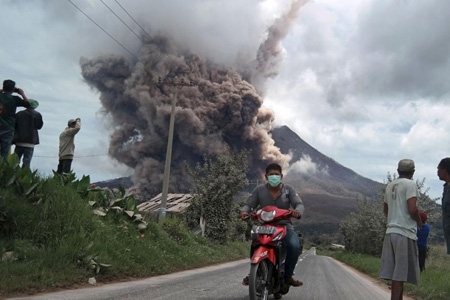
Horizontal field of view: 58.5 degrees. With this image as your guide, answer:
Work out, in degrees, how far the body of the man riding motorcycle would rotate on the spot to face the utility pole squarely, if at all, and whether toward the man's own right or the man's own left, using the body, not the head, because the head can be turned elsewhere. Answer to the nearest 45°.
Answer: approximately 180°

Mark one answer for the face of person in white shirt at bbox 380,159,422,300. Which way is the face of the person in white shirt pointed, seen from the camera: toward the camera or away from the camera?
away from the camera

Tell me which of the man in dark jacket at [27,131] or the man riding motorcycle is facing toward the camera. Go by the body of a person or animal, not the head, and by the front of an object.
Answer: the man riding motorcycle

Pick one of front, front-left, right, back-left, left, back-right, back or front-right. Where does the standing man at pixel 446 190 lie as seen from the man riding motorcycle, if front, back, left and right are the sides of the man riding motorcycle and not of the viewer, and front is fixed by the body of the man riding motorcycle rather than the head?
left

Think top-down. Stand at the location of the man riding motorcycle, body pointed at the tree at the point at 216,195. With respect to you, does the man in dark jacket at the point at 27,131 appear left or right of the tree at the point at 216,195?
left

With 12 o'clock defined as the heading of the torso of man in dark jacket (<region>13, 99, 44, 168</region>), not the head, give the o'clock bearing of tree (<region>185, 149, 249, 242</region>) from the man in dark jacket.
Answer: The tree is roughly at 12 o'clock from the man in dark jacket.

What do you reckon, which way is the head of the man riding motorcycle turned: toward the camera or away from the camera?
toward the camera

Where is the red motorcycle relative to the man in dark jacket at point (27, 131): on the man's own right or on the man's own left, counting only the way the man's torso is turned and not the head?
on the man's own right

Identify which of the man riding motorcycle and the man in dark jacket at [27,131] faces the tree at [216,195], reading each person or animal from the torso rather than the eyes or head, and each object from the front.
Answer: the man in dark jacket

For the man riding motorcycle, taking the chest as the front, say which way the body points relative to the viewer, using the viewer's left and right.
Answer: facing the viewer

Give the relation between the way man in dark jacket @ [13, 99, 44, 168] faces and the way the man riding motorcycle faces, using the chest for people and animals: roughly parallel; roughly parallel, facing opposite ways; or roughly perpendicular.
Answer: roughly parallel, facing opposite ways

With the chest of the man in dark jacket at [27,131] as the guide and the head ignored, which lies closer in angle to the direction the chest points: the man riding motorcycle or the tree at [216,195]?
the tree

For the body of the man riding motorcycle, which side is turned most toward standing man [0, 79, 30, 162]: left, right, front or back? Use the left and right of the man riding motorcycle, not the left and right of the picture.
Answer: right

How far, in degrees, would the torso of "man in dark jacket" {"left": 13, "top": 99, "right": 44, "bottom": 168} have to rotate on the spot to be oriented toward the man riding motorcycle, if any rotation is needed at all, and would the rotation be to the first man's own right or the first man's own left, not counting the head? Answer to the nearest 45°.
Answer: approximately 90° to the first man's own right

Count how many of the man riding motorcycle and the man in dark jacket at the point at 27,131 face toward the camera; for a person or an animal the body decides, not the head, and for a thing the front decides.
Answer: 1

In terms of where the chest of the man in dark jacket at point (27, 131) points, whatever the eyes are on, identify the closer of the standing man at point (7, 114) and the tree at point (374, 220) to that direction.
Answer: the tree

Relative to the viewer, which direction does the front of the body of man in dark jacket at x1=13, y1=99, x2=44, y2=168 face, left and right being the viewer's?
facing away from the viewer and to the right of the viewer

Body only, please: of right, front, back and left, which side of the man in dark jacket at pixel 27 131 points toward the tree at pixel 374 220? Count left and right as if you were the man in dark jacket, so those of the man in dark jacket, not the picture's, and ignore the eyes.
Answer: front
